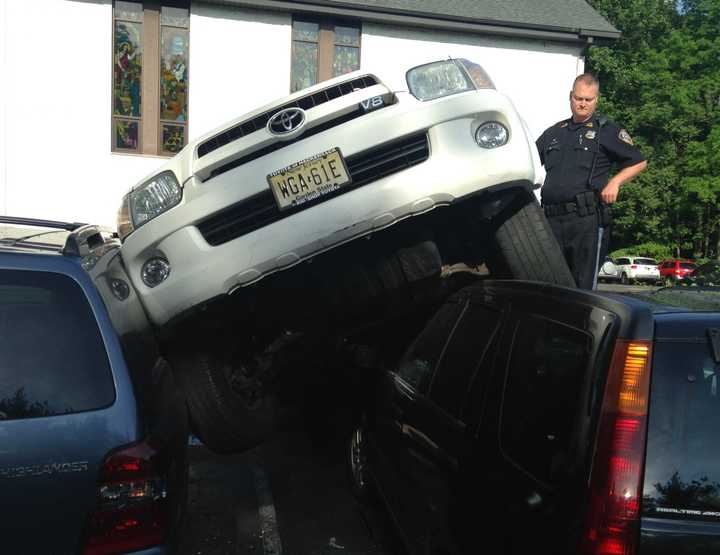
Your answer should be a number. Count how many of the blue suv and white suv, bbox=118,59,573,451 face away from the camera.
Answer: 1

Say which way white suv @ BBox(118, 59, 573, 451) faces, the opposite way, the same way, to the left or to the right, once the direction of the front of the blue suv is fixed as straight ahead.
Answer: the opposite way

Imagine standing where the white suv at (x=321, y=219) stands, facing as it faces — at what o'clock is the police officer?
The police officer is roughly at 10 o'clock from the white suv.

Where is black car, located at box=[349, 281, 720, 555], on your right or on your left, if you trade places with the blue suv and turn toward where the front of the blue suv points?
on your right

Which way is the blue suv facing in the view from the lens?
facing away from the viewer

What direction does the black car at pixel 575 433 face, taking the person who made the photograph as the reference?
facing away from the viewer and to the left of the viewer

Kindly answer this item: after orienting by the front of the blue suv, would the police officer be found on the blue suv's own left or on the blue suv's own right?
on the blue suv's own right

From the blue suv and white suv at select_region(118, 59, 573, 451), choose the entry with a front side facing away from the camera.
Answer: the blue suv
